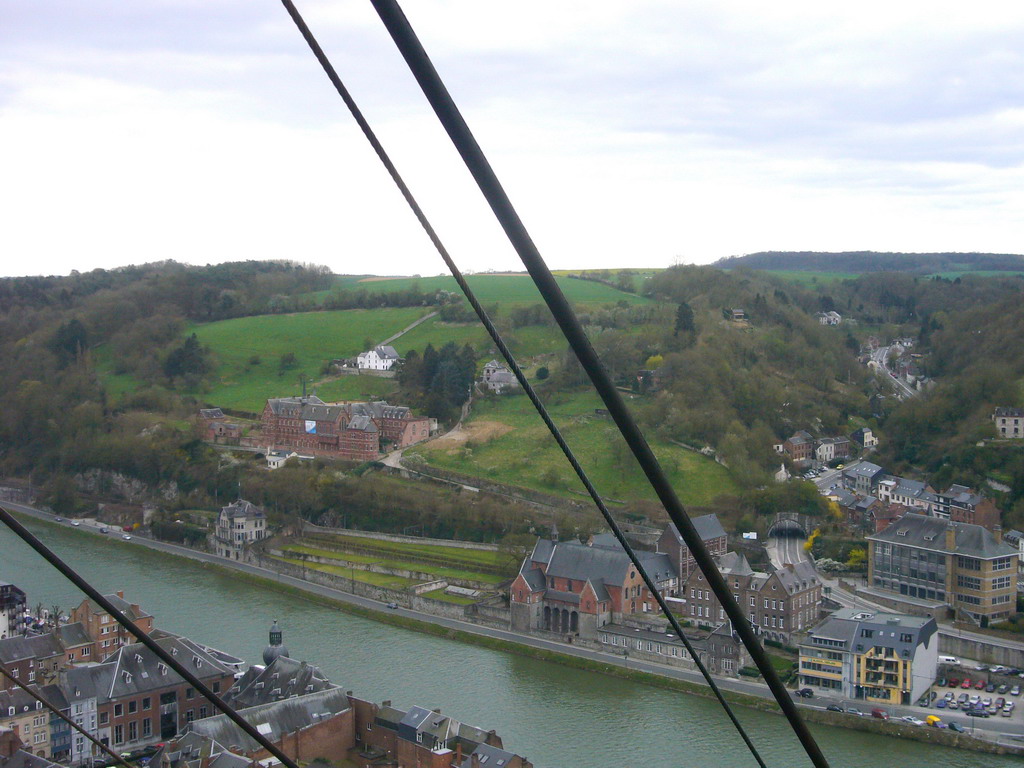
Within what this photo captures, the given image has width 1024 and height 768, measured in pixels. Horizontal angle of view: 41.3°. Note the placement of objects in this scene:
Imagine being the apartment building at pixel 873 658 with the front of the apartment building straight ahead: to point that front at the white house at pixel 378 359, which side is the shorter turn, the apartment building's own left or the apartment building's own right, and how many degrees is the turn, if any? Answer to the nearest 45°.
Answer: approximately 90° to the apartment building's own right

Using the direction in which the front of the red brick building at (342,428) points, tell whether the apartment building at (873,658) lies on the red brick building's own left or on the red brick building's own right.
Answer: on the red brick building's own left

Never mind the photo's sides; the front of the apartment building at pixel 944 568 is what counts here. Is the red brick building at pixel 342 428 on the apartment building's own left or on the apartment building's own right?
on the apartment building's own right

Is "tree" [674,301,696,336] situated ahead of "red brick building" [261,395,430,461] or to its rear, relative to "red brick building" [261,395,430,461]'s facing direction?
to the rear

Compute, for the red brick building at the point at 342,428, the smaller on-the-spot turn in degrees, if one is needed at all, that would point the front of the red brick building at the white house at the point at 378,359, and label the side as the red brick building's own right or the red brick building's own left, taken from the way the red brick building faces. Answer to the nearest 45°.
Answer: approximately 135° to the red brick building's own right

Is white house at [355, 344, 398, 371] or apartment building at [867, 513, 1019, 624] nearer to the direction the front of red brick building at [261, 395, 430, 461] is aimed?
the apartment building
